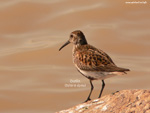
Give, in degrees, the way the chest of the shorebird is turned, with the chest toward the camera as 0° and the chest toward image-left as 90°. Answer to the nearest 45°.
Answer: approximately 90°
